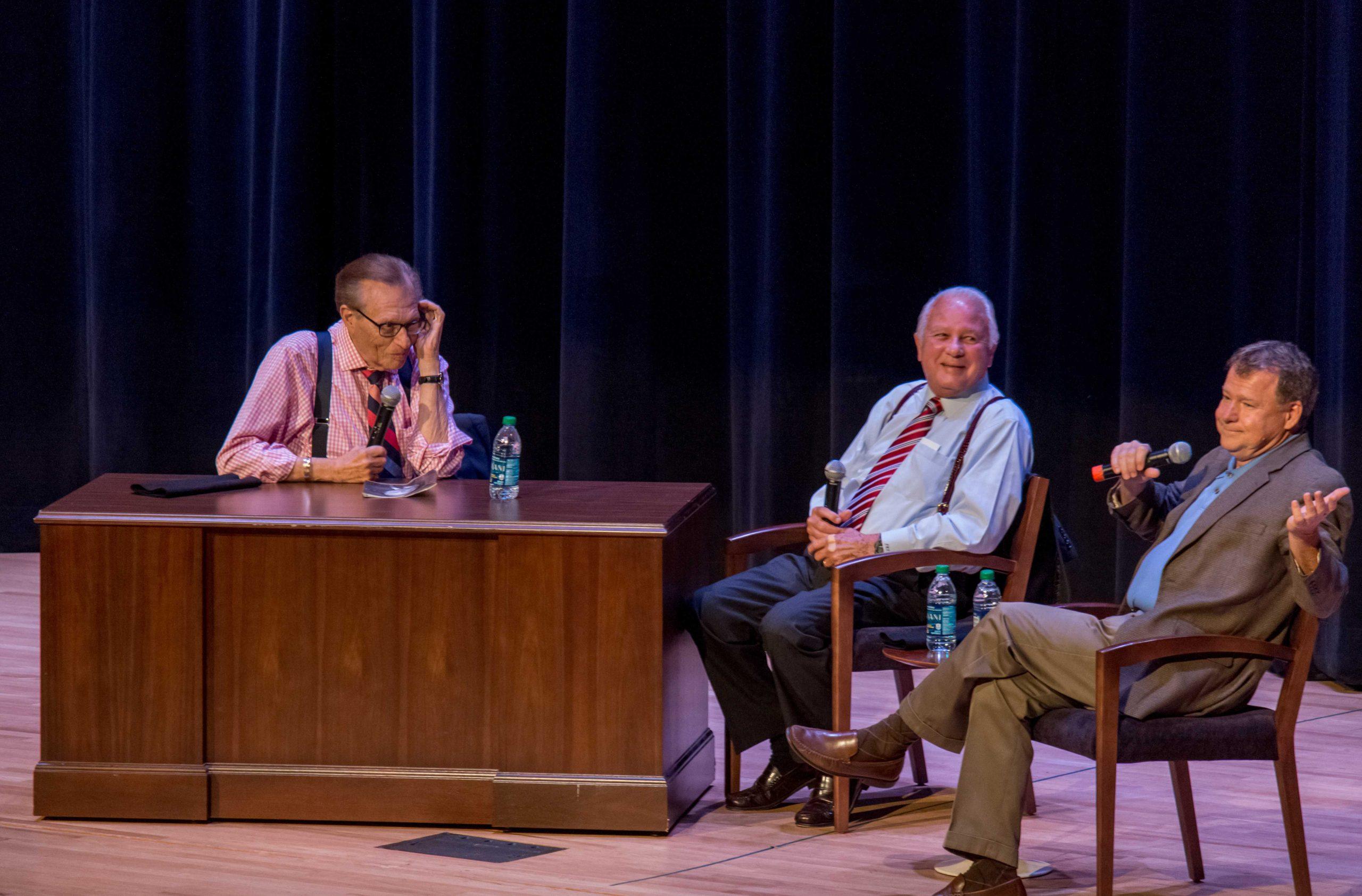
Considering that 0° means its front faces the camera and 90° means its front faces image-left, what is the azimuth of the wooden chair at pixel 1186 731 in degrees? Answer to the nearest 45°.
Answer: approximately 90°

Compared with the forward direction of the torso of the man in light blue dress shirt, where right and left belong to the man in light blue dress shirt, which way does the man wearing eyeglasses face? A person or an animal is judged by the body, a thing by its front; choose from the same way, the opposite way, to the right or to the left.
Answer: to the left

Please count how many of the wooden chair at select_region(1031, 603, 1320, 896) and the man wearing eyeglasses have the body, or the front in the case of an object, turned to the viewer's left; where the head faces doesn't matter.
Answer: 1

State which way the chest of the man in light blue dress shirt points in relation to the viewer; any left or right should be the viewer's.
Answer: facing the viewer and to the left of the viewer

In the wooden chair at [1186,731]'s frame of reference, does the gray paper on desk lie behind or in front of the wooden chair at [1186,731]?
in front

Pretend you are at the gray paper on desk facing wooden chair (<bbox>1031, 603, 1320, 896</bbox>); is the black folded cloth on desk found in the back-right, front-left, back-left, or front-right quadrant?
back-right

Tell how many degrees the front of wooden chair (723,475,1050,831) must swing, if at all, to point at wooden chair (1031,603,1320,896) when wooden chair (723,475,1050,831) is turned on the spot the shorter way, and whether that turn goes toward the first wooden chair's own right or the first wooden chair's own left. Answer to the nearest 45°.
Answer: approximately 90° to the first wooden chair's own left

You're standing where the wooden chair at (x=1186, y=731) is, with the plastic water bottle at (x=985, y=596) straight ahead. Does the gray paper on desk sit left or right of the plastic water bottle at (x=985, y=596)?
left

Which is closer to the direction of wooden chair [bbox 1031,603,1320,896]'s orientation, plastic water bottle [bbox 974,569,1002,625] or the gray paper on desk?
the gray paper on desk

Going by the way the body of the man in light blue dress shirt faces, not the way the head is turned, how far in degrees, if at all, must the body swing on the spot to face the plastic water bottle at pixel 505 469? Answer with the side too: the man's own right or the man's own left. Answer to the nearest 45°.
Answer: approximately 45° to the man's own right

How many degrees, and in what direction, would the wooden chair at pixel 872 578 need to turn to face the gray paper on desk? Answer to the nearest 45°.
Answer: approximately 45° to its right

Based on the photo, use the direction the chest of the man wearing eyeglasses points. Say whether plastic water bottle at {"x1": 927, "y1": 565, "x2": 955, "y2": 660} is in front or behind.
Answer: in front

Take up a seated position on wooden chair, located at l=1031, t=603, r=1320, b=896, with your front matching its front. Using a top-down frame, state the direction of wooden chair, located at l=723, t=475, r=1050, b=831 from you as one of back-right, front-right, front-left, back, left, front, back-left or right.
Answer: front-right

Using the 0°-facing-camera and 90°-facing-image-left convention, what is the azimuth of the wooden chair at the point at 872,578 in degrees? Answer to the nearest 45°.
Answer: approximately 45°
